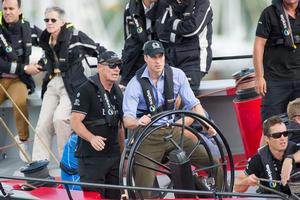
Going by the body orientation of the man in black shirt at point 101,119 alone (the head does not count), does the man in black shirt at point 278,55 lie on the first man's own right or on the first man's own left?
on the first man's own left

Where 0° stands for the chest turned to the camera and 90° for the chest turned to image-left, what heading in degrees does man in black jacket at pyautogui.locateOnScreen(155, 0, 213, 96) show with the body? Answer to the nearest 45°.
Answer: approximately 45°

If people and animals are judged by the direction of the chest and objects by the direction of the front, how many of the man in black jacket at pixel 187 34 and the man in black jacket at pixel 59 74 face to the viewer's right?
0

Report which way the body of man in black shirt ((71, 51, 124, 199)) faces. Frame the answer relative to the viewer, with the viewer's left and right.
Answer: facing the viewer and to the right of the viewer

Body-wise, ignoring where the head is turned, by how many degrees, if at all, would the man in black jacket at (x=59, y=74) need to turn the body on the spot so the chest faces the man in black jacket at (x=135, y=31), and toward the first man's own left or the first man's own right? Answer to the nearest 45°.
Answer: approximately 135° to the first man's own left

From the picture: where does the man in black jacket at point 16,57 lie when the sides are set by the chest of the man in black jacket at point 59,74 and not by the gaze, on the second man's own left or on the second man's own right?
on the second man's own right
